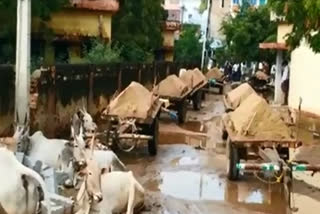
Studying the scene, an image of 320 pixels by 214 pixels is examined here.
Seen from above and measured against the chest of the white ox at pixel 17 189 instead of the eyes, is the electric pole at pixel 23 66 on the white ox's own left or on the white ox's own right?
on the white ox's own right

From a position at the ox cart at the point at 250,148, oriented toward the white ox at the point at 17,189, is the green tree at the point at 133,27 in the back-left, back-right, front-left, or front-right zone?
back-right
